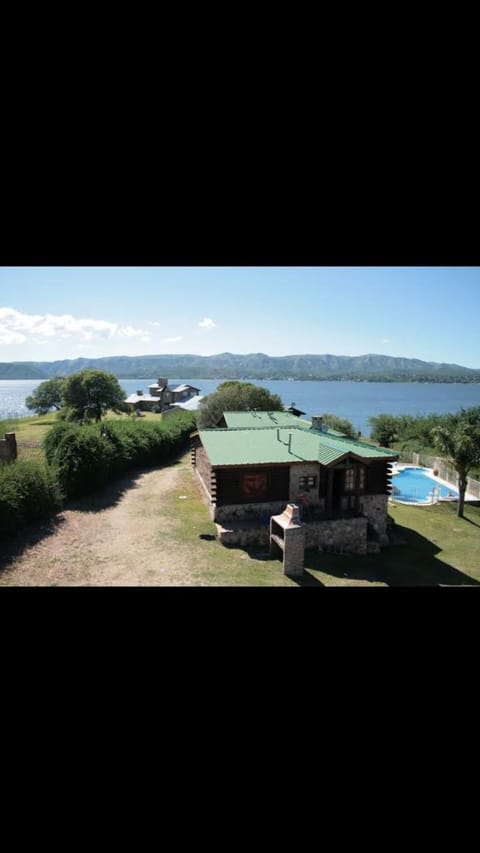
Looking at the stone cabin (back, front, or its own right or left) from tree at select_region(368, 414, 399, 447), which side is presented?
back

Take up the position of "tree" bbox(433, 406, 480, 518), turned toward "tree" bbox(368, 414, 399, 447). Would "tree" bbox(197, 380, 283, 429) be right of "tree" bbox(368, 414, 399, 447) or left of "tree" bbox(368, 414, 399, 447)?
left

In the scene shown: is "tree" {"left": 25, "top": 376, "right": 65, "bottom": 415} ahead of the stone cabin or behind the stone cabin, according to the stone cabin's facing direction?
behind

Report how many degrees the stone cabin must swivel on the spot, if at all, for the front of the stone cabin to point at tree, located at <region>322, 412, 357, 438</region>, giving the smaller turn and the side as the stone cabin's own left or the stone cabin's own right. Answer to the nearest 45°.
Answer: approximately 180°

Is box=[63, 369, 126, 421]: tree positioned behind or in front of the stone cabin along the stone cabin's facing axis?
behind

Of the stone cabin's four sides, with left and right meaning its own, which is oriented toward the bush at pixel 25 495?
right

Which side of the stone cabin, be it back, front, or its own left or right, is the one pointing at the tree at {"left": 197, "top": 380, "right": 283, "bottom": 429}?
back

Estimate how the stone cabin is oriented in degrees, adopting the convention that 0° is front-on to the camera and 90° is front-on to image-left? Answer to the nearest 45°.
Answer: approximately 0°

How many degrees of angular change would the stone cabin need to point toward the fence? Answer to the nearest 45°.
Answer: approximately 135° to its left
